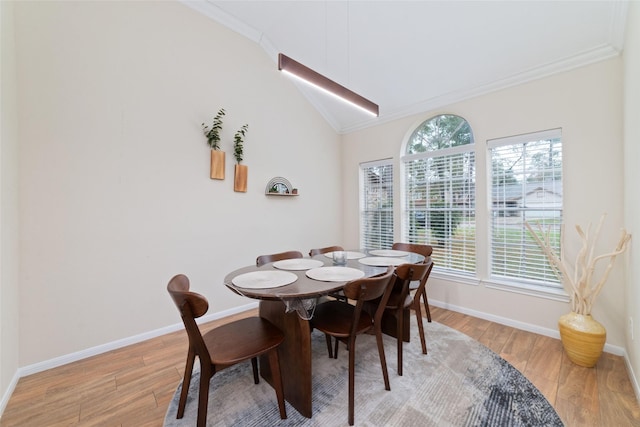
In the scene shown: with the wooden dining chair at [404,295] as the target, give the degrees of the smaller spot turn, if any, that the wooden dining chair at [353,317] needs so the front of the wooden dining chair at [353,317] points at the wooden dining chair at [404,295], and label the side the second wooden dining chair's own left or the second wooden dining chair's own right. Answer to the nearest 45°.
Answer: approximately 90° to the second wooden dining chair's own right

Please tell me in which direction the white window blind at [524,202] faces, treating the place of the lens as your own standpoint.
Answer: facing the viewer and to the left of the viewer

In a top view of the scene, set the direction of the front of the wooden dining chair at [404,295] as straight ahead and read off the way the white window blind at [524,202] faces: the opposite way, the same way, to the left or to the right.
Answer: to the left

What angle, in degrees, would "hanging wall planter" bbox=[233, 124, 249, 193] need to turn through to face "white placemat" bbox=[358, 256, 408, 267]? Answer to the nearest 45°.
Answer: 0° — it already faces it

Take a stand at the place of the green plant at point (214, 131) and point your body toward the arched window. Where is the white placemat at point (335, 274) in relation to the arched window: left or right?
right

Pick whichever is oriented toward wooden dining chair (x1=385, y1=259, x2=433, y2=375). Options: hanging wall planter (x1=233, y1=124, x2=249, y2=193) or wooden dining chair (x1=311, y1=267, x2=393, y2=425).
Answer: the hanging wall planter

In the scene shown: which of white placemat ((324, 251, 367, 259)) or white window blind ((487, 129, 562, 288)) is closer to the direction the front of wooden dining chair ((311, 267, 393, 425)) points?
the white placemat

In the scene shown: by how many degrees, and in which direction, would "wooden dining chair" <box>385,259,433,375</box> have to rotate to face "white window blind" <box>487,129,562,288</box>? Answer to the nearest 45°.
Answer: approximately 90° to its right

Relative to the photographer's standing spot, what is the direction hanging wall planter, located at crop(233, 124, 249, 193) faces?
facing the viewer and to the right of the viewer

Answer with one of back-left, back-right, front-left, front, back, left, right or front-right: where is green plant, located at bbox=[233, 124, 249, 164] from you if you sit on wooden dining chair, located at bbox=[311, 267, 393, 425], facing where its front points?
front

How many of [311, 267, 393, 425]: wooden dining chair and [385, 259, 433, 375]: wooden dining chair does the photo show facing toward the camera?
0

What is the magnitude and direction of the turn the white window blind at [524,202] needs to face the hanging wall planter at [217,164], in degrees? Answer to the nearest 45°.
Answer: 0° — it already faces it

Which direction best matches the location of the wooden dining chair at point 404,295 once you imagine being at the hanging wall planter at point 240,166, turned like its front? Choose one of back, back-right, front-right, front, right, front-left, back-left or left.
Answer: front

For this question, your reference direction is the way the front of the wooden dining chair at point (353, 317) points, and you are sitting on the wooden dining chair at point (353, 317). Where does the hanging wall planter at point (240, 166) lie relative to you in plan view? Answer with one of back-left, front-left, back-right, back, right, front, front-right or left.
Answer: front
